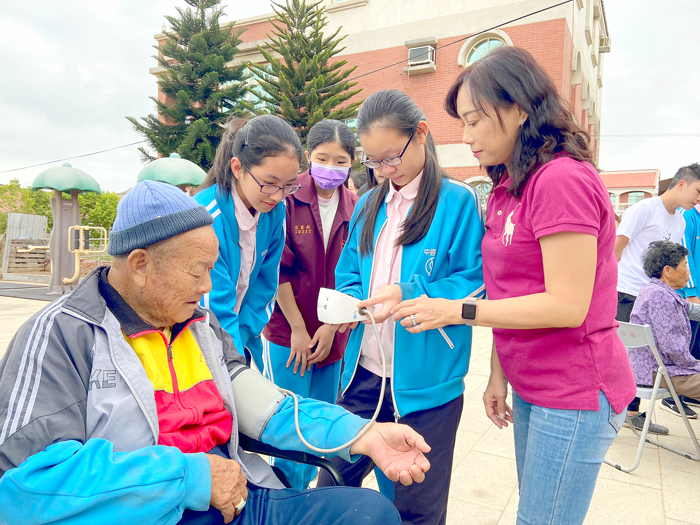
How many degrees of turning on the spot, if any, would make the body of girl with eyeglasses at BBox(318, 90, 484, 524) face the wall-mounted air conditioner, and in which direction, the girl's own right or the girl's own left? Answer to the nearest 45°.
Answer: approximately 135° to the girl's own right

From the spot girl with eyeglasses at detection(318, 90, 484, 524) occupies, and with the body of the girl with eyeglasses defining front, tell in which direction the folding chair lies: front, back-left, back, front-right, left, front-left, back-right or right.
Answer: back

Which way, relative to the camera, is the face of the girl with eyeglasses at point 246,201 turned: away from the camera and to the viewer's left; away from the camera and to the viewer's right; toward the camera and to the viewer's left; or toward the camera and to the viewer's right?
toward the camera and to the viewer's right

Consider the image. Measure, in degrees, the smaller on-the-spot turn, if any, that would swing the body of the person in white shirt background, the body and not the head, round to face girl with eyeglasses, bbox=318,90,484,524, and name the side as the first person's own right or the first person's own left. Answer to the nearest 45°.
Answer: approximately 45° to the first person's own right

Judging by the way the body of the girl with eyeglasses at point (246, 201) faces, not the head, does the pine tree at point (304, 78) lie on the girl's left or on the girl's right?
on the girl's left

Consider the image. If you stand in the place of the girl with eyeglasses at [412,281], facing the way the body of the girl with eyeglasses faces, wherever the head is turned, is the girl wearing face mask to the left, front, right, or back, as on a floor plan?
right
